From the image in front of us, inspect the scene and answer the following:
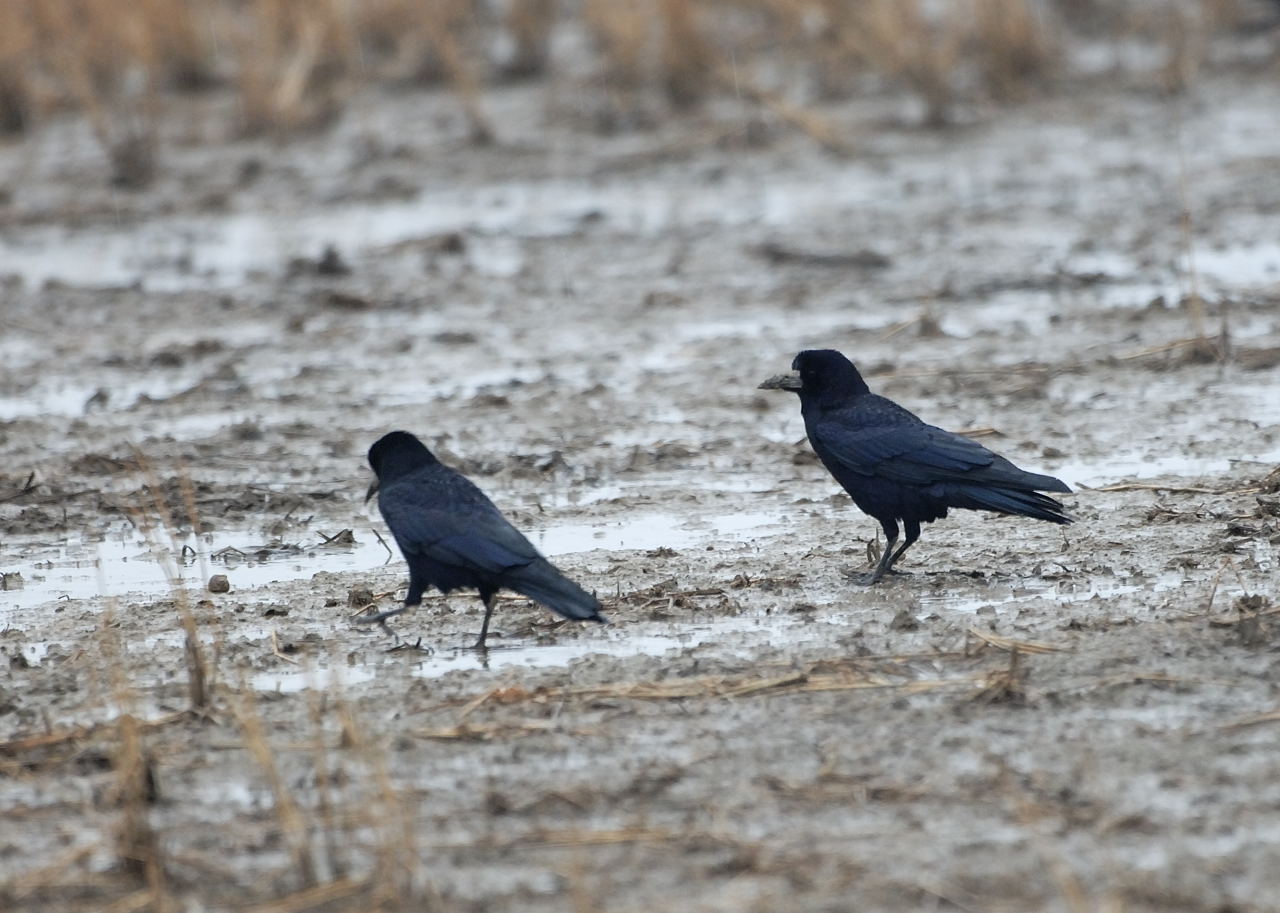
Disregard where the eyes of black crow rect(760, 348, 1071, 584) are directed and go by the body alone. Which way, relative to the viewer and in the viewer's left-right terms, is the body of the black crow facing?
facing to the left of the viewer

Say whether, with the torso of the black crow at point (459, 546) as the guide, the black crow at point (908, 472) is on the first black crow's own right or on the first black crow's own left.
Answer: on the first black crow's own right

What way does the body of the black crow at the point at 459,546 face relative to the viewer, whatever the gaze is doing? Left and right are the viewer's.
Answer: facing away from the viewer and to the left of the viewer

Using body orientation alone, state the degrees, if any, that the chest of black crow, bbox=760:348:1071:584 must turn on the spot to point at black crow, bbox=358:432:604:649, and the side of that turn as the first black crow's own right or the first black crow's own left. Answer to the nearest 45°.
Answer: approximately 45° to the first black crow's own left
